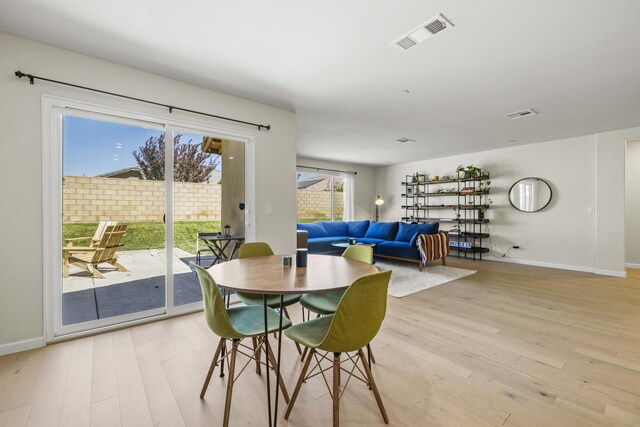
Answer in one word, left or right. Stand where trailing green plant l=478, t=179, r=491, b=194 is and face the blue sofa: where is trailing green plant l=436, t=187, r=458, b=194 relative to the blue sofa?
right

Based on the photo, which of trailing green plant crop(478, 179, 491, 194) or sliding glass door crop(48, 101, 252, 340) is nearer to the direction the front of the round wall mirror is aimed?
the sliding glass door

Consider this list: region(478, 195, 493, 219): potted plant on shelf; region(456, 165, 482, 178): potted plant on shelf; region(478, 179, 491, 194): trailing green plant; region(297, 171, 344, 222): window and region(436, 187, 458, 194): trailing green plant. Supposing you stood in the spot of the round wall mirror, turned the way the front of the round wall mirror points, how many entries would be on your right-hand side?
5

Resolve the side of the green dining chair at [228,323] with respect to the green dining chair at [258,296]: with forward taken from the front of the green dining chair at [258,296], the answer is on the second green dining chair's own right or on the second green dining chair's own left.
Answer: on the second green dining chair's own right

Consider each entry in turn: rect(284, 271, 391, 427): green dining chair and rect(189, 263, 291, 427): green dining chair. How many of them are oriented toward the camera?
0

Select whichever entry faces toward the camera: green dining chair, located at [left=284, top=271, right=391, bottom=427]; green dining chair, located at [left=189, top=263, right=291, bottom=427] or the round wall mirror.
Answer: the round wall mirror

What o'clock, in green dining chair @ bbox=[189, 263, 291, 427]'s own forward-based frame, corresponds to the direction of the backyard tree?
The backyard tree is roughly at 10 o'clock from the green dining chair.

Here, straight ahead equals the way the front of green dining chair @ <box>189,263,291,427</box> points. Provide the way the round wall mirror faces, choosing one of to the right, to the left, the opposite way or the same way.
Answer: the opposite way

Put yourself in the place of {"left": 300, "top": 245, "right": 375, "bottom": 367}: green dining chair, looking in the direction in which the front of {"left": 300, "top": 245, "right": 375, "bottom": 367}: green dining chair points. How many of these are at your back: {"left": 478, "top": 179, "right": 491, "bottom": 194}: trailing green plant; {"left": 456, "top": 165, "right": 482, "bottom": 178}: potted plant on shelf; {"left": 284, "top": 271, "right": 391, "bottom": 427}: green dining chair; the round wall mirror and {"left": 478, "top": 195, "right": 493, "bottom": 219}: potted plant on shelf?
4

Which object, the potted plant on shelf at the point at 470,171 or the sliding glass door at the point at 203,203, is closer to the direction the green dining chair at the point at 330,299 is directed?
the sliding glass door

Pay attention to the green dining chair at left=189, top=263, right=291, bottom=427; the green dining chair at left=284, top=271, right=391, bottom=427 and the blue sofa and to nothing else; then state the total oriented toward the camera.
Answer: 1

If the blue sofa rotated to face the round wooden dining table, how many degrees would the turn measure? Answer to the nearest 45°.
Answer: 0° — it already faces it

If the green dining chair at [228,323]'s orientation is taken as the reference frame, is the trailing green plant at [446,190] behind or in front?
in front

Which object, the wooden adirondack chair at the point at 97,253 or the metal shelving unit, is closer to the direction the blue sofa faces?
the wooden adirondack chair

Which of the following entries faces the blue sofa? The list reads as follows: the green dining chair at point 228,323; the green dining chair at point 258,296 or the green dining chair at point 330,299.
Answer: the green dining chair at point 228,323

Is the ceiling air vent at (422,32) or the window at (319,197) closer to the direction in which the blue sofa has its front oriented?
the ceiling air vent

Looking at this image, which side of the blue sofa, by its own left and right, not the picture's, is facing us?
front

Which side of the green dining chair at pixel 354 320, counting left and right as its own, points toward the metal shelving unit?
right

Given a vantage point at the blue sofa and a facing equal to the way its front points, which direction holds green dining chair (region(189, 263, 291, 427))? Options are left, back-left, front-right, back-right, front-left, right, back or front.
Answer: front

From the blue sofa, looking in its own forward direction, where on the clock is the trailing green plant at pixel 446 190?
The trailing green plant is roughly at 8 o'clock from the blue sofa.

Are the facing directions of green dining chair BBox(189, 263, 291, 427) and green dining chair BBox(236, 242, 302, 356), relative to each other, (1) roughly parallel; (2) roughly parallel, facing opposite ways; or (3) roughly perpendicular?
roughly perpendicular

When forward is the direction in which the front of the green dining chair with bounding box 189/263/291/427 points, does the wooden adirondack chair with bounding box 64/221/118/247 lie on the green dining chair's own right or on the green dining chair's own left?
on the green dining chair's own left
